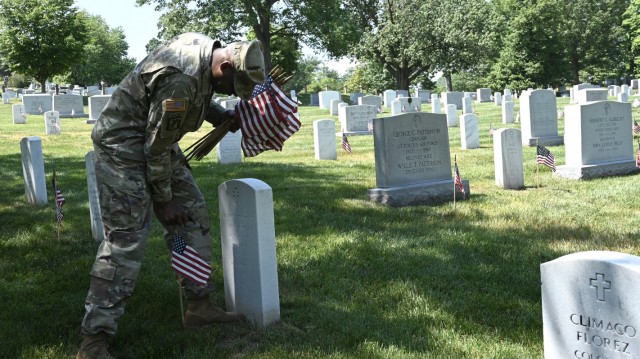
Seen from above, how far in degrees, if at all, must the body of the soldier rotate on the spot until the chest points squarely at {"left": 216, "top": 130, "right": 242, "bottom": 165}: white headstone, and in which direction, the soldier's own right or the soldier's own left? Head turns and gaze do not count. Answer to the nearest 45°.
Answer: approximately 90° to the soldier's own left

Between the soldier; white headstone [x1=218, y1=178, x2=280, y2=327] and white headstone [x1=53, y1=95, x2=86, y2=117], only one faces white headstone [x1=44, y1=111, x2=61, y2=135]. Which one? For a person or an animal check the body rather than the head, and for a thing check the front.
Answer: white headstone [x1=53, y1=95, x2=86, y2=117]

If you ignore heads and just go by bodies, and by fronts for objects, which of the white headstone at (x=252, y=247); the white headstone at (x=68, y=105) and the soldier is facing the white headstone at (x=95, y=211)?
the white headstone at (x=68, y=105)

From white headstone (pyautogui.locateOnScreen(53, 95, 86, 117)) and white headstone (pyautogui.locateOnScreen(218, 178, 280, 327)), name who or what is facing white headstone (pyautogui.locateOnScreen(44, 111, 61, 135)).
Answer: white headstone (pyautogui.locateOnScreen(53, 95, 86, 117))

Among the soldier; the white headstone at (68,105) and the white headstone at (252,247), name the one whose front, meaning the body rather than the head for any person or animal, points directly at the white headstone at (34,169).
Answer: the white headstone at (68,105)

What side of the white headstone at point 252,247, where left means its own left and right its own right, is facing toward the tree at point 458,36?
back

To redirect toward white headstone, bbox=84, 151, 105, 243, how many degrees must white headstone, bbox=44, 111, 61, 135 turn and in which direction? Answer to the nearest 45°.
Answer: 0° — it already faces it

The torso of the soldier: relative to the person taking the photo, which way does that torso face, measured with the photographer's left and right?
facing to the right of the viewer

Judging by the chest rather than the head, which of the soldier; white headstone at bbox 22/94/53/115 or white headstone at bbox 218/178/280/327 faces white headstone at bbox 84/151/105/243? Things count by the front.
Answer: white headstone at bbox 22/94/53/115

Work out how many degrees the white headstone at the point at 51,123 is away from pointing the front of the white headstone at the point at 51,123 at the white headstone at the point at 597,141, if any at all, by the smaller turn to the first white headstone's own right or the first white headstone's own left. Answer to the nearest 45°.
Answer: approximately 45° to the first white headstone's own left

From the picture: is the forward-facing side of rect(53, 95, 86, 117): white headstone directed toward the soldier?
yes

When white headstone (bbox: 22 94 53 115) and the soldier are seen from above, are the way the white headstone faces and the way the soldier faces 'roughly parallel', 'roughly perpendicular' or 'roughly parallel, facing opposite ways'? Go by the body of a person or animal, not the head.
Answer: roughly perpendicular
